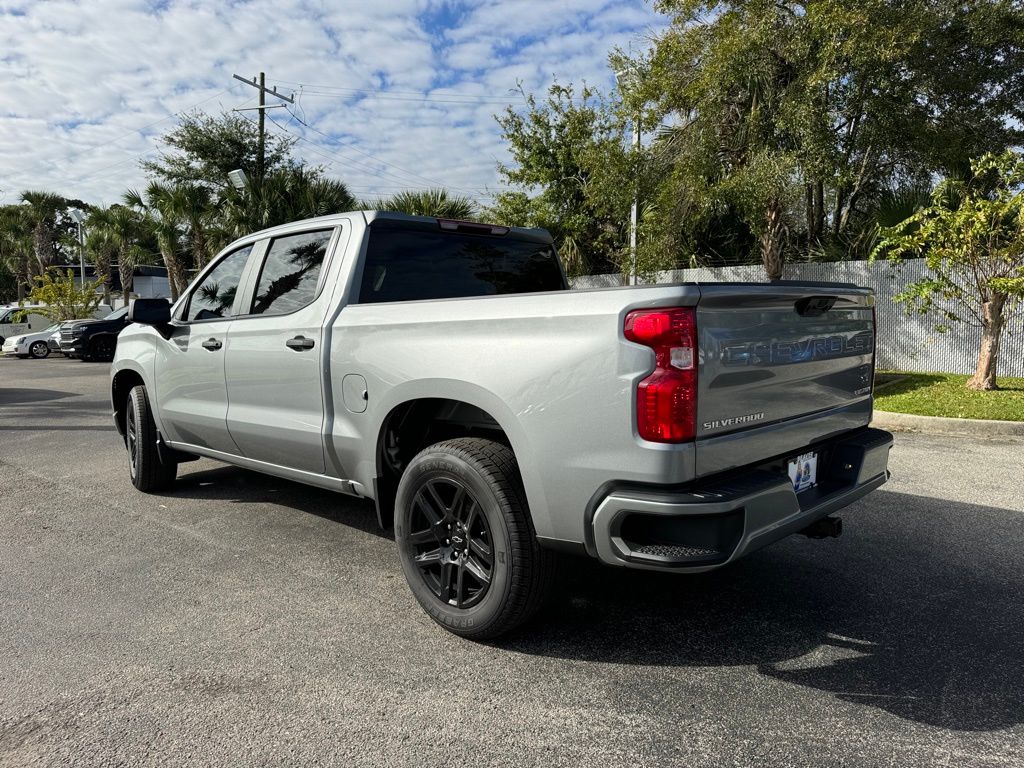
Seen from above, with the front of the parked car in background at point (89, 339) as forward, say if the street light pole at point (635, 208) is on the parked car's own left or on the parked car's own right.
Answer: on the parked car's own left

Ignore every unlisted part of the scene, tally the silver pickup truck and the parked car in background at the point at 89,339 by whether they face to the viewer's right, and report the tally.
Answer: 0

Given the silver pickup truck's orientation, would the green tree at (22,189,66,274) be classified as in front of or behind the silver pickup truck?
in front

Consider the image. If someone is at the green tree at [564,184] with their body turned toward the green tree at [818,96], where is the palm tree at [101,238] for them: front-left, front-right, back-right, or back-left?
back-right

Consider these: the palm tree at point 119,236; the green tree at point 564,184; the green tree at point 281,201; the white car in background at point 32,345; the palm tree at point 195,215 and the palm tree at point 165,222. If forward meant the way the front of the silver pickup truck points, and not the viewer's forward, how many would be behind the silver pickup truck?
0

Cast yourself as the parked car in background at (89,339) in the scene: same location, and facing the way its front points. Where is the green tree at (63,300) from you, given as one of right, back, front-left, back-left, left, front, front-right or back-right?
back-right

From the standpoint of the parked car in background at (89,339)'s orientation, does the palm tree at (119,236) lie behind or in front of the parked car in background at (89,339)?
behind

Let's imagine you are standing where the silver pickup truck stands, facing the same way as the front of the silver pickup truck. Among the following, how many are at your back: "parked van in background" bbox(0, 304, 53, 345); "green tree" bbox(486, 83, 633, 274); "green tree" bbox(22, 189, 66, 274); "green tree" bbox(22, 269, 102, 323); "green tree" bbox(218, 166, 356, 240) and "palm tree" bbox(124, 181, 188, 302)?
0

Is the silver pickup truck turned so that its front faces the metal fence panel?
no

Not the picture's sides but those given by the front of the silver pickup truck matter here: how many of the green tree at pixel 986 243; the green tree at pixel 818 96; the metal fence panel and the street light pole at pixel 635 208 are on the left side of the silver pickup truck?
0

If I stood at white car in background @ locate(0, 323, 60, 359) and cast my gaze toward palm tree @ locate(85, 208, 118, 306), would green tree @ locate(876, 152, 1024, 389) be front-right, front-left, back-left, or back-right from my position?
back-right

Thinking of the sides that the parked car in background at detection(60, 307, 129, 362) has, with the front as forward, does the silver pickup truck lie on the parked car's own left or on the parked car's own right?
on the parked car's own left

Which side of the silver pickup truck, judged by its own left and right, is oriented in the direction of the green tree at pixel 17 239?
front

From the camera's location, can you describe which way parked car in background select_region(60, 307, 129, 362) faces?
facing the viewer and to the left of the viewer

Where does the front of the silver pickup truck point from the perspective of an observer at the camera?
facing away from the viewer and to the left of the viewer
